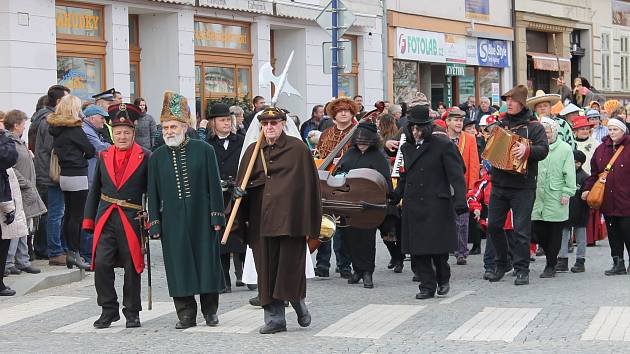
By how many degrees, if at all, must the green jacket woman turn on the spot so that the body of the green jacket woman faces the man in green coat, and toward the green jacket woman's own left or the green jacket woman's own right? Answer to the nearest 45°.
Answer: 0° — they already face them

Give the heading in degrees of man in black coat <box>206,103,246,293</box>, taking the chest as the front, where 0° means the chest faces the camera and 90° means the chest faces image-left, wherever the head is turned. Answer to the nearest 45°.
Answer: approximately 0°

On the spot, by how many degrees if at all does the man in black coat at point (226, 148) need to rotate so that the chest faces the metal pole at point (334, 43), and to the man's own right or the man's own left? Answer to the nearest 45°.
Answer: approximately 180°

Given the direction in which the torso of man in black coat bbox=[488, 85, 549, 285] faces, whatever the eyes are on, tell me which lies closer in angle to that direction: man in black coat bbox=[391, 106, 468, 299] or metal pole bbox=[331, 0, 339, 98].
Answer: the man in black coat

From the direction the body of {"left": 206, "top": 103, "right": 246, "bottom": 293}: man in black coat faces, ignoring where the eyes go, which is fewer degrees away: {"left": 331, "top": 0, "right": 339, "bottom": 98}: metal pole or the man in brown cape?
the man in brown cape

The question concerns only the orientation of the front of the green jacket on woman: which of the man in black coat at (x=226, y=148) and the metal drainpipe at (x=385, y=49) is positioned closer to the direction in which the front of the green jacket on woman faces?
the man in black coat

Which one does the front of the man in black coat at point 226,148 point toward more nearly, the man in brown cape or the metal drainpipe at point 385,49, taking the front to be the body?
the man in brown cape

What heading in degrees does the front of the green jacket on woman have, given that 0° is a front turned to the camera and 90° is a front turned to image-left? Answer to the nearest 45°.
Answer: approximately 45°
